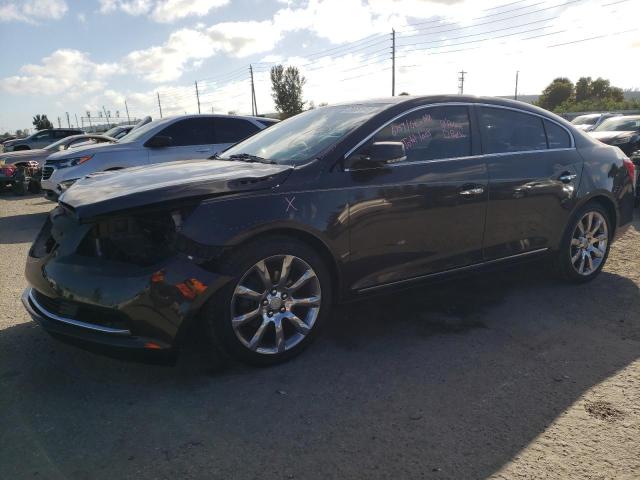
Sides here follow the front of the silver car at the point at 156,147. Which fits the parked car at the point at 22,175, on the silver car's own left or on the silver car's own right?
on the silver car's own right

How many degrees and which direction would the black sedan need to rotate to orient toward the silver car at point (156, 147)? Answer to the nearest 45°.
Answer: approximately 90° to its right

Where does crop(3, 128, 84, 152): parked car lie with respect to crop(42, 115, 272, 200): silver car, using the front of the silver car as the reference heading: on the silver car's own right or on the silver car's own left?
on the silver car's own right

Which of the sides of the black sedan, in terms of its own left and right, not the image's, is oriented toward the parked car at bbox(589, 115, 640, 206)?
back

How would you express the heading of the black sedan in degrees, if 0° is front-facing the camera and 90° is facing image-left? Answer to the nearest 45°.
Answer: approximately 45°

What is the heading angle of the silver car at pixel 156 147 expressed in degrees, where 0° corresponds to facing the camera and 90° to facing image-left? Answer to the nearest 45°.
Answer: approximately 45°

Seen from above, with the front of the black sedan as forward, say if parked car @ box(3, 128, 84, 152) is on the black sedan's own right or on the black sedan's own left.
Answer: on the black sedan's own right
